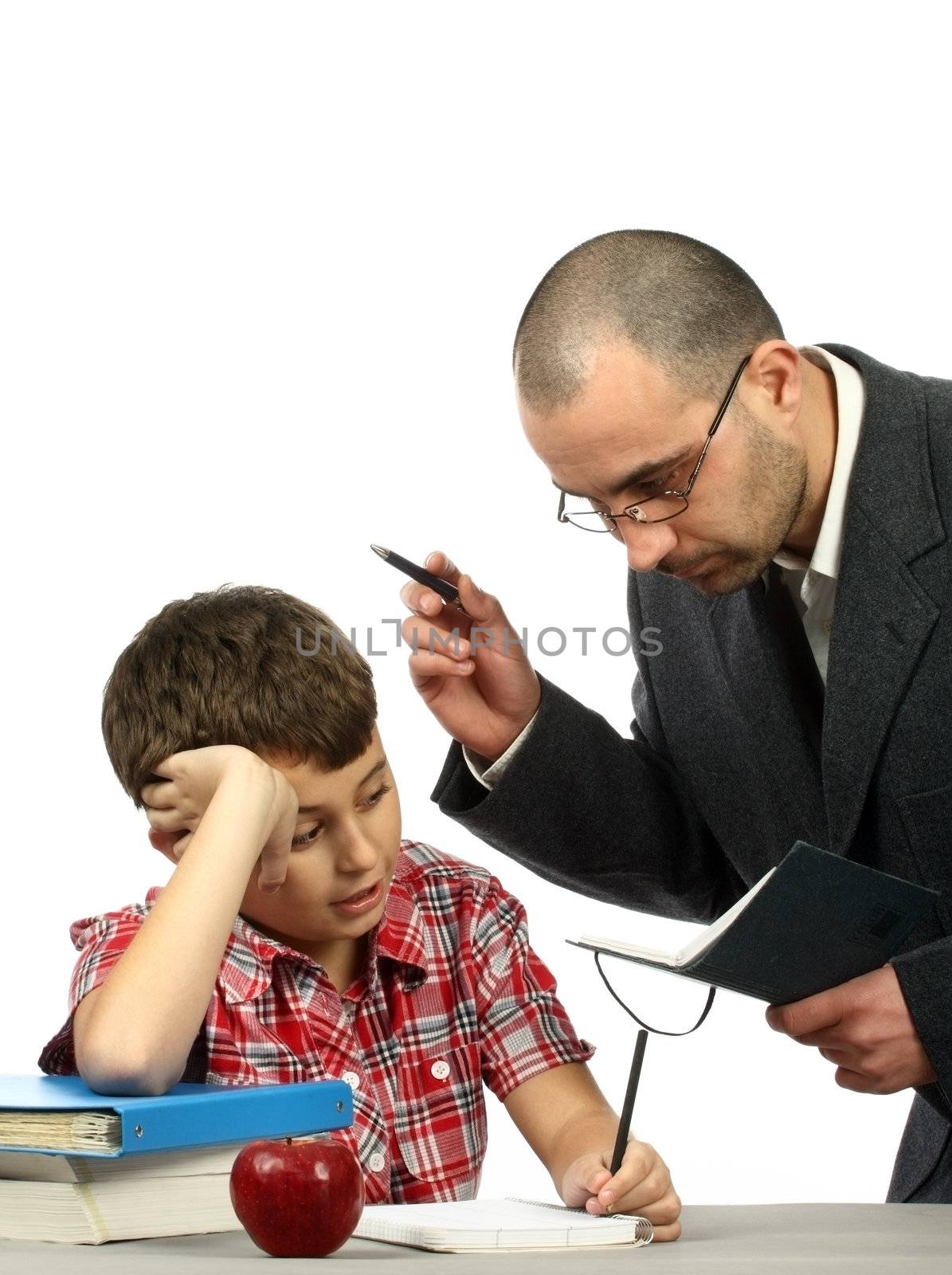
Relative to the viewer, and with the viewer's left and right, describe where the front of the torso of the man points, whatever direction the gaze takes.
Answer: facing the viewer and to the left of the viewer

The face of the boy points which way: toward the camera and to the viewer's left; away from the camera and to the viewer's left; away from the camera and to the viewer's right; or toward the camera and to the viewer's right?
toward the camera and to the viewer's right

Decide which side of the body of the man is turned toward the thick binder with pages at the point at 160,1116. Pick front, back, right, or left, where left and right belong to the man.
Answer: front

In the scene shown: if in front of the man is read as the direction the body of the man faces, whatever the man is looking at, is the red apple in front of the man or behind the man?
in front

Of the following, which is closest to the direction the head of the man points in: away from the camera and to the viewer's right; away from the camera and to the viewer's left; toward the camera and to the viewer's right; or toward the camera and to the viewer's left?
toward the camera and to the viewer's left

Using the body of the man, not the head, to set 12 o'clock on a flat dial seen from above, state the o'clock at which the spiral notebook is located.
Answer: The spiral notebook is roughly at 11 o'clock from the man.
